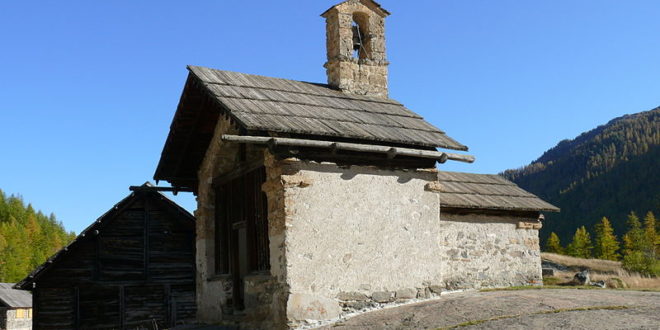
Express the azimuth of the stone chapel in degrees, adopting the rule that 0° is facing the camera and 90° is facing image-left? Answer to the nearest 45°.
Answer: approximately 45°

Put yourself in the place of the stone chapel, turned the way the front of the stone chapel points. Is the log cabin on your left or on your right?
on your right
